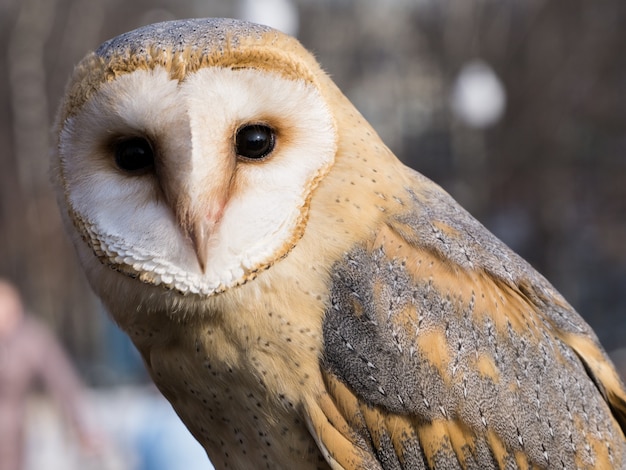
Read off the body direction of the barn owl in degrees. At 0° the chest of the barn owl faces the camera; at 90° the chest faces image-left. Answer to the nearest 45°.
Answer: approximately 45°
